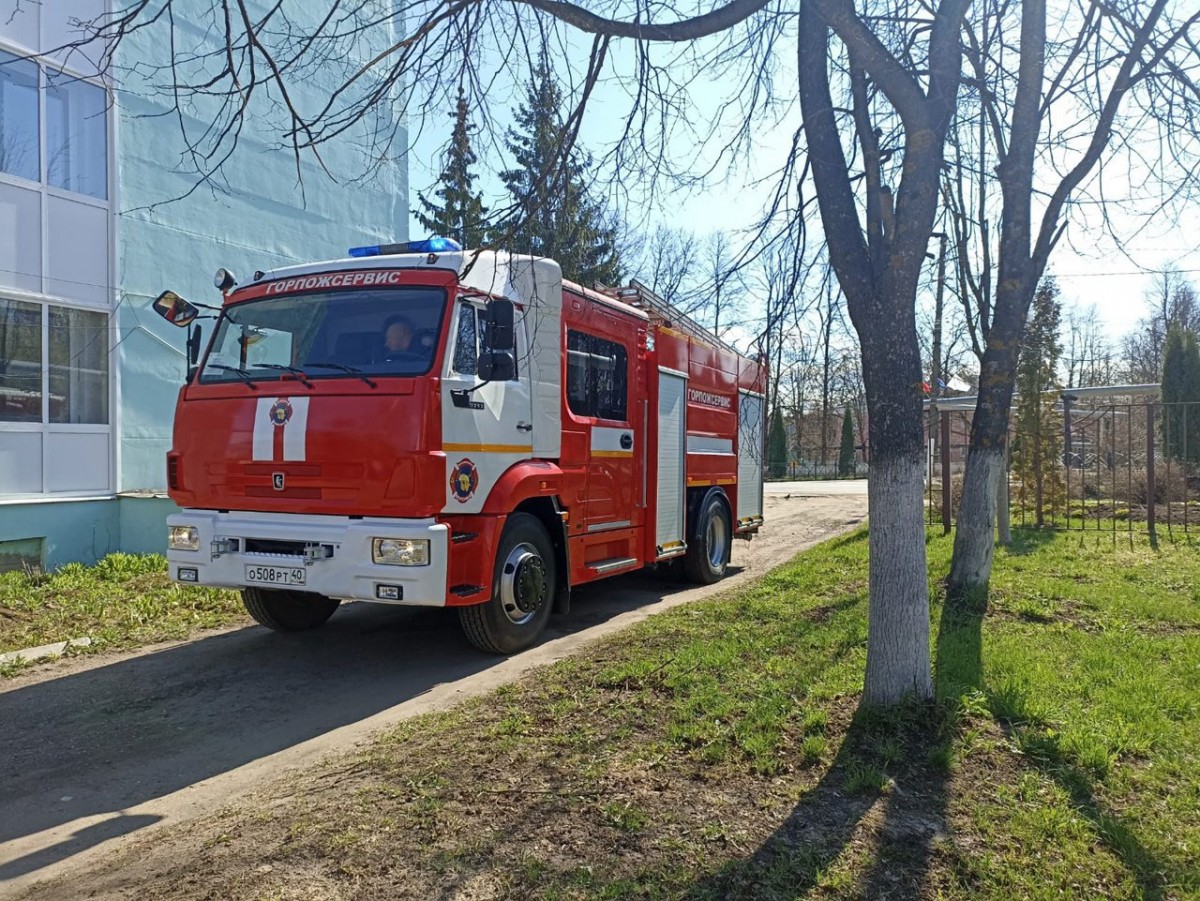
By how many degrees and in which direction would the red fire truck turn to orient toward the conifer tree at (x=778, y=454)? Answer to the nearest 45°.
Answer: approximately 180°

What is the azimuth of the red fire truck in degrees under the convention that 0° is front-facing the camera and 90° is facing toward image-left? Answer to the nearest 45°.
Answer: approximately 45°

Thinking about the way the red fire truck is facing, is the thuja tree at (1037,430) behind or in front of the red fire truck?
behind

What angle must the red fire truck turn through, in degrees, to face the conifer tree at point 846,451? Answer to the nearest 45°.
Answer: approximately 180°
